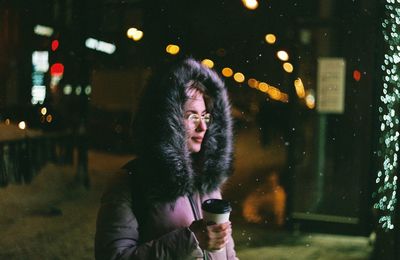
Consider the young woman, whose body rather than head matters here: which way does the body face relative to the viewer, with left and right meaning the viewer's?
facing the viewer and to the right of the viewer

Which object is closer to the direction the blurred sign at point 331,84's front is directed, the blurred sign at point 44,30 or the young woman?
the young woman

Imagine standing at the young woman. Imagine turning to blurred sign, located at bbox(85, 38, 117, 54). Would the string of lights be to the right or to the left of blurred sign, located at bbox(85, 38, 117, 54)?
right

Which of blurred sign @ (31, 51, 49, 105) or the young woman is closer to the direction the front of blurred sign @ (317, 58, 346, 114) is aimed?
the young woman

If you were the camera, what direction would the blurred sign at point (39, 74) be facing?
facing the viewer

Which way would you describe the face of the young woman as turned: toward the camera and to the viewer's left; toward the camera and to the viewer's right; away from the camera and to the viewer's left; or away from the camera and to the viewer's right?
toward the camera and to the viewer's right

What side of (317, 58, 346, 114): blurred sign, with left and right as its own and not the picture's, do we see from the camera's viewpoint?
front

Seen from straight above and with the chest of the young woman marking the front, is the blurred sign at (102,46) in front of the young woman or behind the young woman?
behind

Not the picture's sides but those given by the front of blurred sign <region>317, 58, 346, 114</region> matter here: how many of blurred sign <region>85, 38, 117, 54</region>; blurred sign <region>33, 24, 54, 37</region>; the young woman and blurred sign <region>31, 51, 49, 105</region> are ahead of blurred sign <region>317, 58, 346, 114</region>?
1

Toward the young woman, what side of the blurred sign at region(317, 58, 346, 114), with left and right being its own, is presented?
front

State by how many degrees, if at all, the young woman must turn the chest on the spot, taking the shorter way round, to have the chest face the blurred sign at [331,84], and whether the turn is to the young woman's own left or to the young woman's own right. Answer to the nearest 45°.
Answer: approximately 90° to the young woman's own left

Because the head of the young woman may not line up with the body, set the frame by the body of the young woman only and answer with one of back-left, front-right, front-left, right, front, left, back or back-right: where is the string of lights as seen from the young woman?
left

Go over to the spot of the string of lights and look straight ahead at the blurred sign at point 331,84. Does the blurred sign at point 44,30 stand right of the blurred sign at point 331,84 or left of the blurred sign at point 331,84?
left

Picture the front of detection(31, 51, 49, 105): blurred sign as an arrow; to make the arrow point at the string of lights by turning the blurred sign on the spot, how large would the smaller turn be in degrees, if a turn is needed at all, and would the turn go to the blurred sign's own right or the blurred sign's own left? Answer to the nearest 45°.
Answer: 0° — it already faces it

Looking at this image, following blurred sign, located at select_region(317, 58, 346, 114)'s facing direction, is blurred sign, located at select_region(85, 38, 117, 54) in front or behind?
behind
